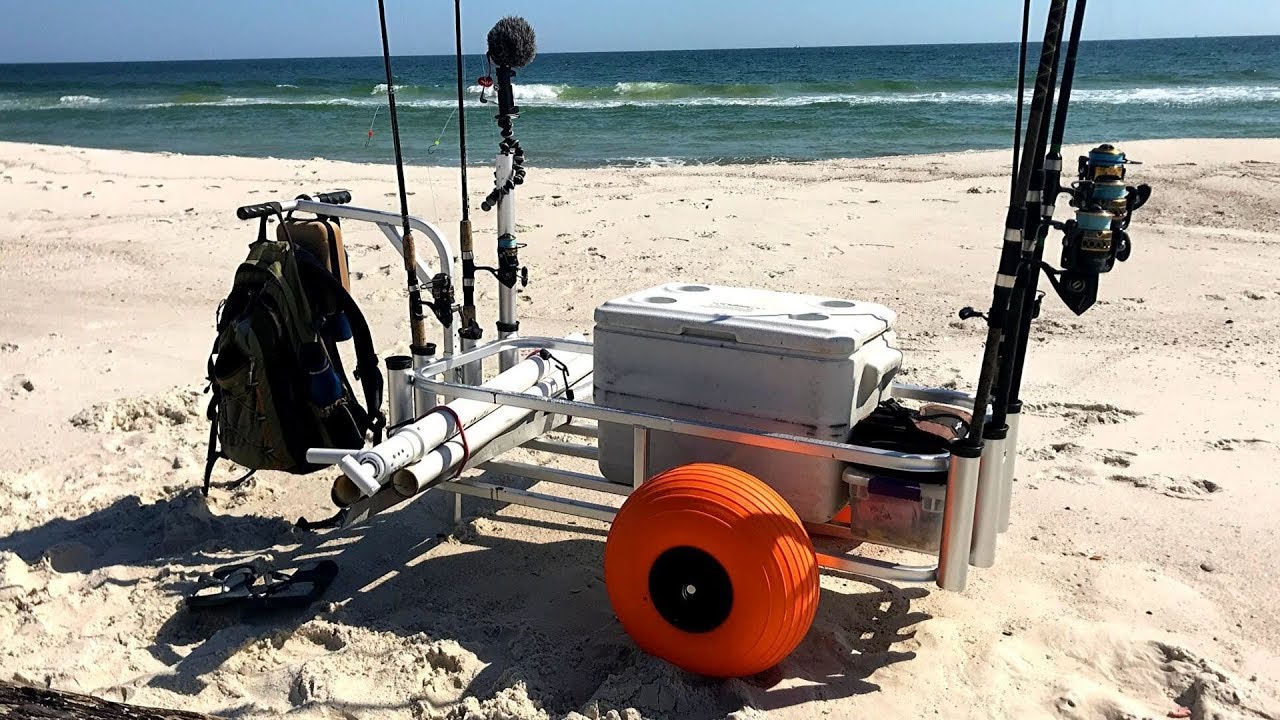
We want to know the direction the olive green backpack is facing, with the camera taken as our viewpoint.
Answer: facing the viewer and to the left of the viewer

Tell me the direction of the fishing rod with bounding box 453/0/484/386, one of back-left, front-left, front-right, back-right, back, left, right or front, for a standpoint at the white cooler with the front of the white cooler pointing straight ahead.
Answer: right

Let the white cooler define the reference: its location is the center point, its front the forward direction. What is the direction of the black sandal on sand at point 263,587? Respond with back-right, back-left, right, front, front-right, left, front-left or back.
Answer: front-right

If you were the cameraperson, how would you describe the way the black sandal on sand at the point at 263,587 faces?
facing to the left of the viewer

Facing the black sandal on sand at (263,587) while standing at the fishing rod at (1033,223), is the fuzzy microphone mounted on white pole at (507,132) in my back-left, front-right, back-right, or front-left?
front-right

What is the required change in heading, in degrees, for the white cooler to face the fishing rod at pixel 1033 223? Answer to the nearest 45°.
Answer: approximately 135° to its left

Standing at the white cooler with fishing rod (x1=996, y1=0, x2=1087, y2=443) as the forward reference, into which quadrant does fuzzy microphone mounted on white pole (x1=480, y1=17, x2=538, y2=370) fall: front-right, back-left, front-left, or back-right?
back-left

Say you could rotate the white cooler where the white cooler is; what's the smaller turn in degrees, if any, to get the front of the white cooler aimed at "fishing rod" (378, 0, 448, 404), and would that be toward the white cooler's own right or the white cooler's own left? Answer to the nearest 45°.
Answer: approximately 90° to the white cooler's own right

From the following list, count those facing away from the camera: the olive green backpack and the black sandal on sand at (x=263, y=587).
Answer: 0

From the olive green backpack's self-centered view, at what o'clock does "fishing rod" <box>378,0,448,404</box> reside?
The fishing rod is roughly at 7 o'clock from the olive green backpack.

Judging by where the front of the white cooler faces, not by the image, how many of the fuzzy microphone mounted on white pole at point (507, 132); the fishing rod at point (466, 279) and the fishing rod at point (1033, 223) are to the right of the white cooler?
2

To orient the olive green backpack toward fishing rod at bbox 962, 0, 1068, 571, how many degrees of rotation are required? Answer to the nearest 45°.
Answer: approximately 90° to its left

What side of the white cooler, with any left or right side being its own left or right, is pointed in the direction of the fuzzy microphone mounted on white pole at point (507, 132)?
right

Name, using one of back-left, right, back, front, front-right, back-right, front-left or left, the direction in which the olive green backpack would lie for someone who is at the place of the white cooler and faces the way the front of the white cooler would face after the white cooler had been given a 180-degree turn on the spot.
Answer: back-left
